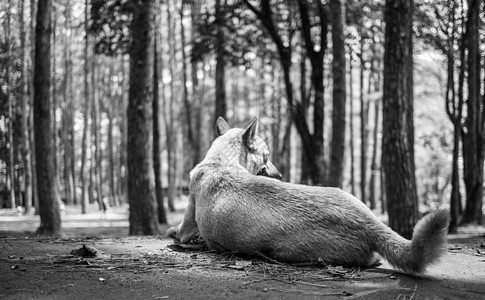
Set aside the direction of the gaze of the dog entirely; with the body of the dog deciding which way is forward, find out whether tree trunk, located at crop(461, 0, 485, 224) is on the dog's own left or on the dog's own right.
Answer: on the dog's own right

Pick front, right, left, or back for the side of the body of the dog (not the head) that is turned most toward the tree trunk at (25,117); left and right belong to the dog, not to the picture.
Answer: front

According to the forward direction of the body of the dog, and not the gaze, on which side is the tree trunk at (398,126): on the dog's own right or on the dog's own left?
on the dog's own right

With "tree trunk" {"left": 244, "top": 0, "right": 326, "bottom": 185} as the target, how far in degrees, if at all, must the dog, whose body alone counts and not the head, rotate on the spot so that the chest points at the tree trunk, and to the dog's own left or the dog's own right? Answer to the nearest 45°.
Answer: approximately 45° to the dog's own right

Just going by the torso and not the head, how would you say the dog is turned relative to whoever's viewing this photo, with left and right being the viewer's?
facing away from the viewer and to the left of the viewer

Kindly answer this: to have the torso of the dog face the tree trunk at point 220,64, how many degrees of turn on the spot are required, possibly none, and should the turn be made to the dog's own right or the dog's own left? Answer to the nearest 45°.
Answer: approximately 45° to the dog's own right

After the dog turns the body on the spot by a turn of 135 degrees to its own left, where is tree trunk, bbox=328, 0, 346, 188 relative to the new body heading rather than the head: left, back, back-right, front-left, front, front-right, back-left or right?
back

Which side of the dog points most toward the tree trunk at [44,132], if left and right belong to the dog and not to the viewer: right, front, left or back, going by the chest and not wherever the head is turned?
front

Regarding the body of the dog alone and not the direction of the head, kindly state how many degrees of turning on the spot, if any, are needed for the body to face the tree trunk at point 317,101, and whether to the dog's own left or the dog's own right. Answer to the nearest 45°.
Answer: approximately 45° to the dog's own right
